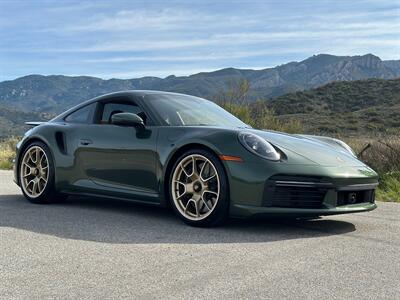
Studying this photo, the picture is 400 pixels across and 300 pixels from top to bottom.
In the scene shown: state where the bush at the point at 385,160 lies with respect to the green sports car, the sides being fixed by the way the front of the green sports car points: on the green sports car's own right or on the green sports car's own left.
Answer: on the green sports car's own left

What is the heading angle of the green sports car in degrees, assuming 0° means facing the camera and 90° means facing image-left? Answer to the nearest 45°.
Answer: approximately 315°

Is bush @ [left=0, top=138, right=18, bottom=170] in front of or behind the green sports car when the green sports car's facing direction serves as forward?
behind
